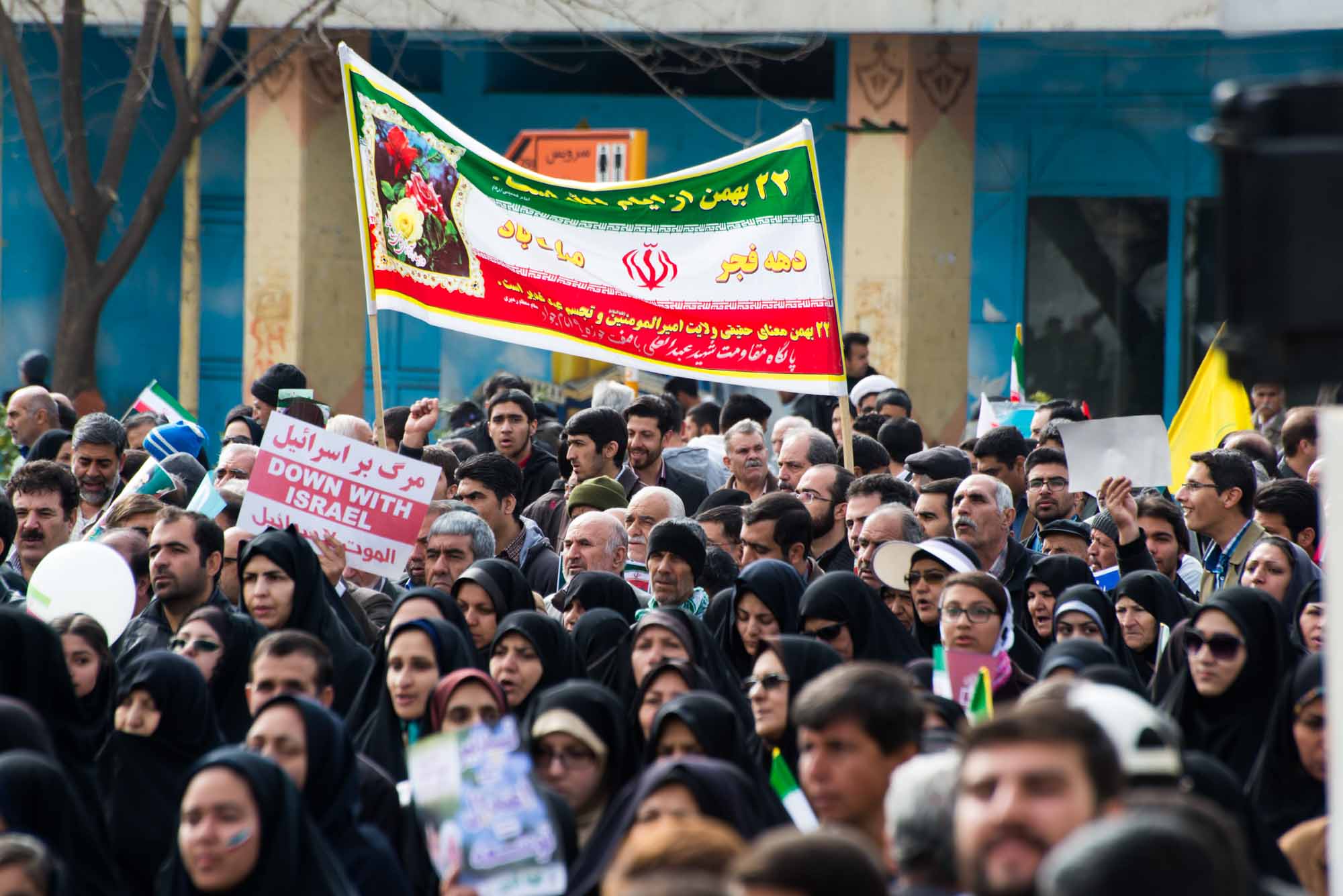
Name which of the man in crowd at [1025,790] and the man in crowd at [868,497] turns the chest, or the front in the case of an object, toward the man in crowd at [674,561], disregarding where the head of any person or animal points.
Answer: the man in crowd at [868,497]

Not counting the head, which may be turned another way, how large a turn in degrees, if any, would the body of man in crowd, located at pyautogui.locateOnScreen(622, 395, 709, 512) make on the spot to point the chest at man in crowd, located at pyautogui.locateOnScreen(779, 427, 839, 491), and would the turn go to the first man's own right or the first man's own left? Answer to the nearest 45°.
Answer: approximately 135° to the first man's own left

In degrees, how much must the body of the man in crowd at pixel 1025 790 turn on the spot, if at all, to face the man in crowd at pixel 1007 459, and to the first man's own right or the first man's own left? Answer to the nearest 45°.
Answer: approximately 135° to the first man's own right

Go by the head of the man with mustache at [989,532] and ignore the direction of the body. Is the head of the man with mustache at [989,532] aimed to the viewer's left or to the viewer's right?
to the viewer's left

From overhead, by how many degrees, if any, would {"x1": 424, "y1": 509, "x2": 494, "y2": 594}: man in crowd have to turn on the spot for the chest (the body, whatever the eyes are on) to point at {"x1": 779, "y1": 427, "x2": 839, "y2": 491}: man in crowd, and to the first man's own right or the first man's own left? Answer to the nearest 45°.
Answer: approximately 180°

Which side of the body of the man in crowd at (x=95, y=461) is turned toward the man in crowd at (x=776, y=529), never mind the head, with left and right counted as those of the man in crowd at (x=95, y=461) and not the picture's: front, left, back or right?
left

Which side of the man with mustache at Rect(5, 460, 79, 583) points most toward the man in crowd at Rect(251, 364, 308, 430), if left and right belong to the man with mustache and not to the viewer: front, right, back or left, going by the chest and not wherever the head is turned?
back

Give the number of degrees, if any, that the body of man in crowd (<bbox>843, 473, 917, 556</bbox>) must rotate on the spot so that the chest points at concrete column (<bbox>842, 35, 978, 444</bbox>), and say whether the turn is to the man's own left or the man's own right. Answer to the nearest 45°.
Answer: approximately 135° to the man's own right

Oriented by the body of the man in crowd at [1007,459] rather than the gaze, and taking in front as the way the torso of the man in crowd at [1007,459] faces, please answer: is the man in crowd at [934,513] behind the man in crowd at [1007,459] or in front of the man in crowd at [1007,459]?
in front

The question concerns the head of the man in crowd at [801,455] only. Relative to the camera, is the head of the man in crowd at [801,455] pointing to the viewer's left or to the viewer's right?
to the viewer's left
